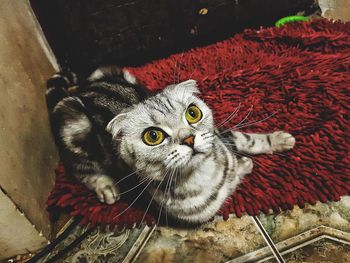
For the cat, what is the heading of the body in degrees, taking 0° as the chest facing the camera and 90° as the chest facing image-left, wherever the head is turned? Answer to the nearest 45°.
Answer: approximately 315°

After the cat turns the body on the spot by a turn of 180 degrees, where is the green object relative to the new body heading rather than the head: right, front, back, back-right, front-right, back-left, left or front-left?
right
